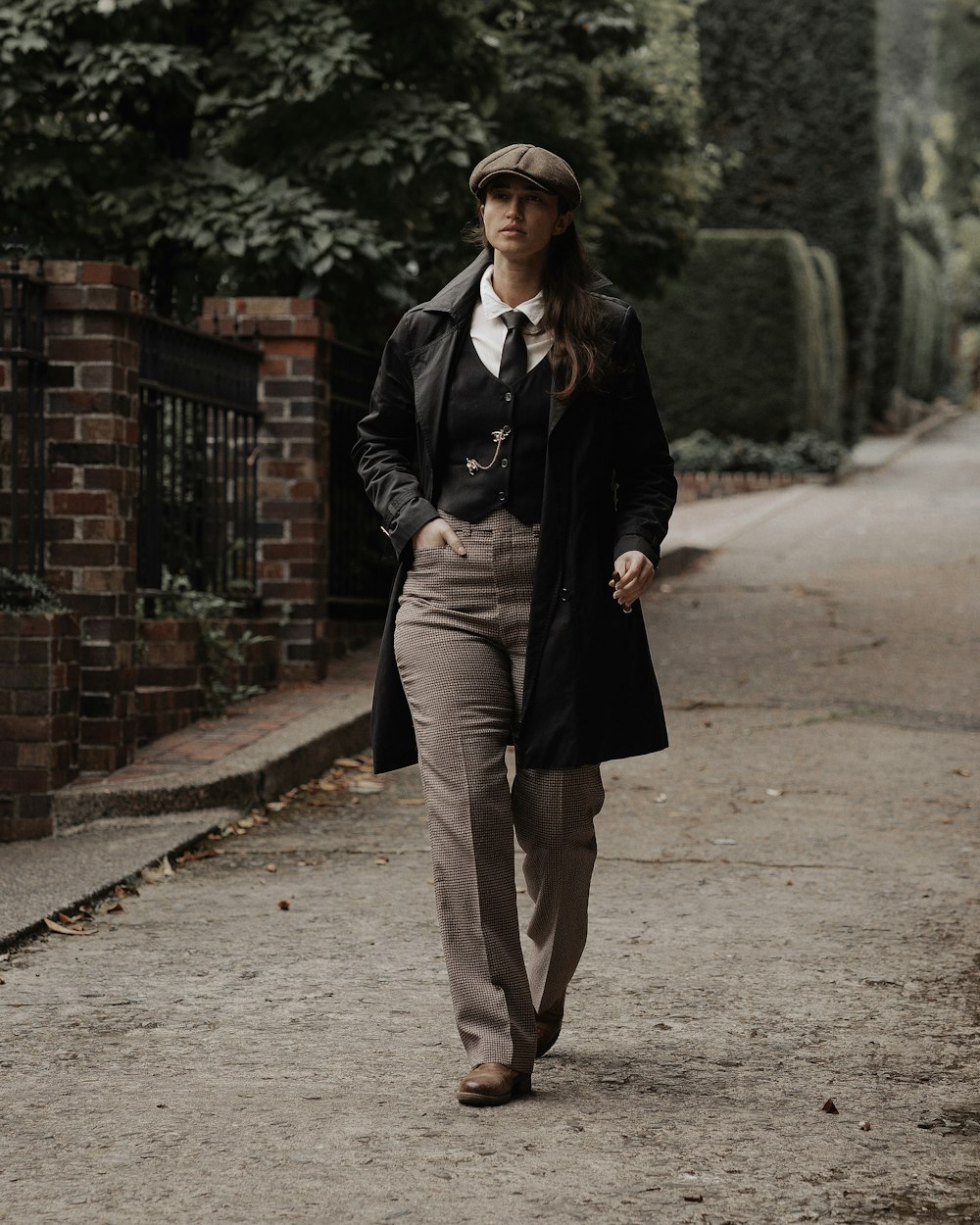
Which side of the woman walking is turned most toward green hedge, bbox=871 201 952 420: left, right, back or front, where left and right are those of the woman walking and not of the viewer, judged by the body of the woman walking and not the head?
back

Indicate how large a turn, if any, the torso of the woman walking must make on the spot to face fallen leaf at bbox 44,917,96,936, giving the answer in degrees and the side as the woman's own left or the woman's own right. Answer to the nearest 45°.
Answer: approximately 135° to the woman's own right

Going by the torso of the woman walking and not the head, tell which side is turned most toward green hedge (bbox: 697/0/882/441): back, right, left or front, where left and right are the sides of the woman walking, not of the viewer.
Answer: back

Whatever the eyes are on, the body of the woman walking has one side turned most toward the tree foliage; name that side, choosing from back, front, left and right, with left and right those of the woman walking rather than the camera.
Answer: back

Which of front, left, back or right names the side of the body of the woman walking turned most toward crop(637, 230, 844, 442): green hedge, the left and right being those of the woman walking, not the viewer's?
back

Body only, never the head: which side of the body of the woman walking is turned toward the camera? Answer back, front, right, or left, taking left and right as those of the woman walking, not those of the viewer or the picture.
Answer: front

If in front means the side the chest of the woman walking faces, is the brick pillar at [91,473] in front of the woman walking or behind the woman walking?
behind

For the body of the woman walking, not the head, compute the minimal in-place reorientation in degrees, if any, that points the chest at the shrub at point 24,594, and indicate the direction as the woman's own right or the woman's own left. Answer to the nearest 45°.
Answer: approximately 135° to the woman's own right

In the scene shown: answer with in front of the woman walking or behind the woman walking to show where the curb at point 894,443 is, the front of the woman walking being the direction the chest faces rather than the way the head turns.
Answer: behind

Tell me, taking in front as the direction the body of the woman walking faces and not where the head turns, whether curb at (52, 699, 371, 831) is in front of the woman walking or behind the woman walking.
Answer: behind

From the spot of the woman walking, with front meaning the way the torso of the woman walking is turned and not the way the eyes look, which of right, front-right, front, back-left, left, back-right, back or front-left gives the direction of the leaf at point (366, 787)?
back

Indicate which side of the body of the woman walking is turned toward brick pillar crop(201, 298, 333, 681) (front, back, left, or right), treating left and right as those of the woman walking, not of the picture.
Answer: back

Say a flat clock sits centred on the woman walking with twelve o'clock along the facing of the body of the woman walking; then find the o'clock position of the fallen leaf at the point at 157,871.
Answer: The fallen leaf is roughly at 5 o'clock from the woman walking.

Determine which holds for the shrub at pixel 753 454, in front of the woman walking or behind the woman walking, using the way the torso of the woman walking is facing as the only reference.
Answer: behind

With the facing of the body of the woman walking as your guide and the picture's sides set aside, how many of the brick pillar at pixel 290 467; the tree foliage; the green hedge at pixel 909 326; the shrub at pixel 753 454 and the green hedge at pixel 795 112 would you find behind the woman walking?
5
